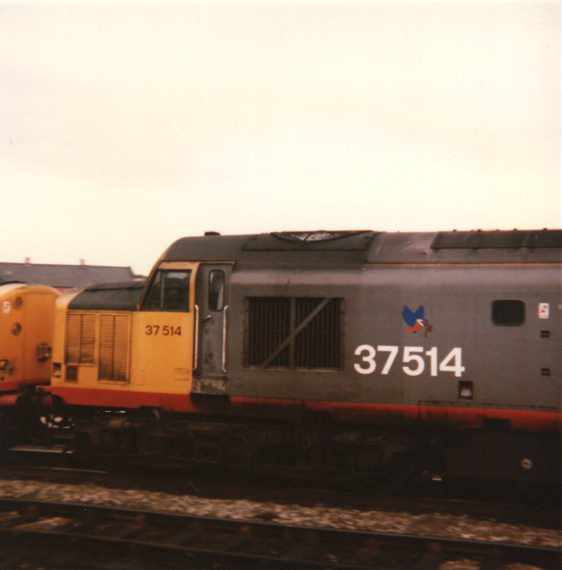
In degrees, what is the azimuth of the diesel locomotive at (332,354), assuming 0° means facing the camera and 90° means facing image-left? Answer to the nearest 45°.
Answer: approximately 90°

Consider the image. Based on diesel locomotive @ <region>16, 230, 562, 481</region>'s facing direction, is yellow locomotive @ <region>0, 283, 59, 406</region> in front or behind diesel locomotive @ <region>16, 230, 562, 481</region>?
in front
